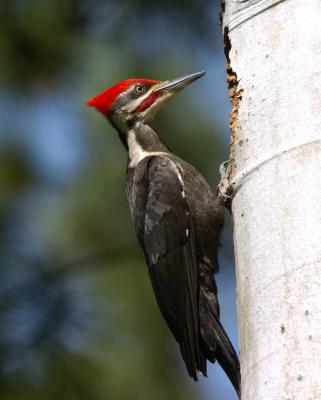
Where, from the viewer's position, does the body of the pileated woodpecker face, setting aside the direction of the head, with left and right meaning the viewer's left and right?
facing to the right of the viewer
